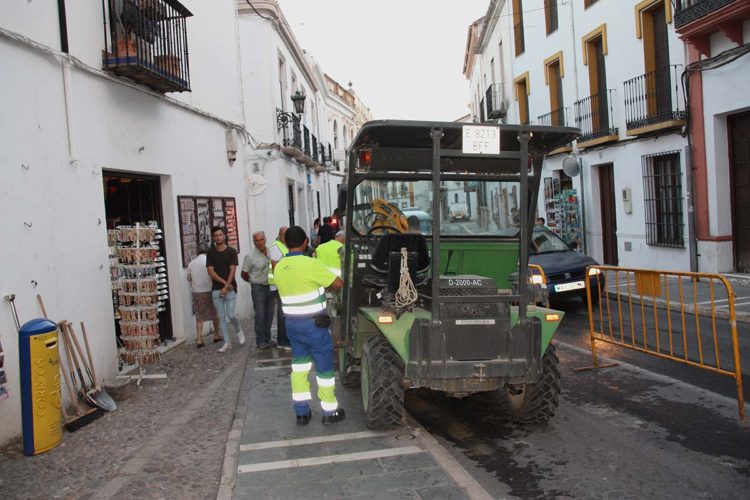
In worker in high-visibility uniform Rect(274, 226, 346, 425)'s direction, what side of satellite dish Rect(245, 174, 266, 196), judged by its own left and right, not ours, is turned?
front

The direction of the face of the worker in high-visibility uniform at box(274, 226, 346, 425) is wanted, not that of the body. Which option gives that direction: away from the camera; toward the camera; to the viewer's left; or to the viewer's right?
away from the camera

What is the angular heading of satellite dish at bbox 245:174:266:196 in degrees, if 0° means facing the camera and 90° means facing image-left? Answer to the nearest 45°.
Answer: approximately 0°

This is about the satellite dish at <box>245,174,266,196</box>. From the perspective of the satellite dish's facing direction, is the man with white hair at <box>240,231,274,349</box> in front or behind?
in front

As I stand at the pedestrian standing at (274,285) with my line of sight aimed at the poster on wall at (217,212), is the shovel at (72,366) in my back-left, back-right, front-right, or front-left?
back-left

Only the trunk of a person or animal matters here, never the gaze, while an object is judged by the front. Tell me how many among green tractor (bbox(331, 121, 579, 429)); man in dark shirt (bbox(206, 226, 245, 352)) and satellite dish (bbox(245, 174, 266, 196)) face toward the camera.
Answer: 2
